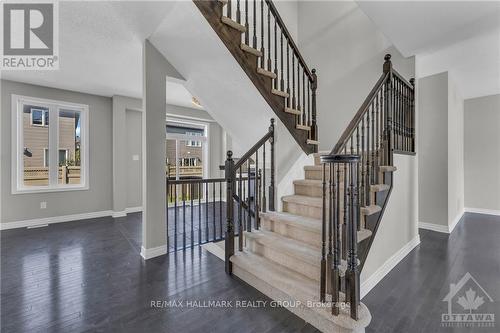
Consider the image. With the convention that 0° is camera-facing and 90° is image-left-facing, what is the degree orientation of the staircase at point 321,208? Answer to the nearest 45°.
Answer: approximately 45°

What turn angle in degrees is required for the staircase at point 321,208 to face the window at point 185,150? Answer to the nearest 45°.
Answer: approximately 90° to its right

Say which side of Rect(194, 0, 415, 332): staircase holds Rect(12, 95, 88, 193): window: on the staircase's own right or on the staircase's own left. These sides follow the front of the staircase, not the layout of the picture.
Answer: on the staircase's own right

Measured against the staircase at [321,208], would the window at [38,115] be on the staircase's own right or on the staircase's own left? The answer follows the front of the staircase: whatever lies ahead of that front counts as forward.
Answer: on the staircase's own right
